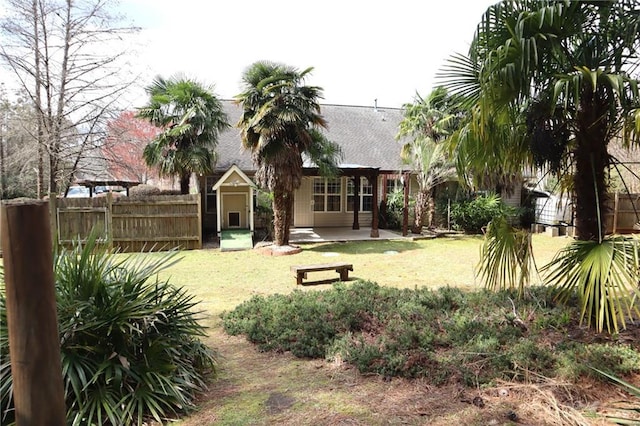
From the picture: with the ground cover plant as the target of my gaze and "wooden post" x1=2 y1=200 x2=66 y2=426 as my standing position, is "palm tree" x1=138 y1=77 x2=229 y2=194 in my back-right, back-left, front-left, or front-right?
front-left

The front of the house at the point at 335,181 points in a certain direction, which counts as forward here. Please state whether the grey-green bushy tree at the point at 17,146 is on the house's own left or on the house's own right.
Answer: on the house's own right

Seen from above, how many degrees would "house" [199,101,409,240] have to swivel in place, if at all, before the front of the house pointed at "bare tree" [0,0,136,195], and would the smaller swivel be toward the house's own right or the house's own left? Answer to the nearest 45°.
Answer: approximately 45° to the house's own right

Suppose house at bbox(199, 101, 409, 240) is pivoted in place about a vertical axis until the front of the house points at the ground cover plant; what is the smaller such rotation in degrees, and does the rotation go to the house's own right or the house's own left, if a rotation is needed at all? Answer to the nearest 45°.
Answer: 0° — it already faces it

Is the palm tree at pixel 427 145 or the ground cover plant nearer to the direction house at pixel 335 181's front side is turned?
the ground cover plant

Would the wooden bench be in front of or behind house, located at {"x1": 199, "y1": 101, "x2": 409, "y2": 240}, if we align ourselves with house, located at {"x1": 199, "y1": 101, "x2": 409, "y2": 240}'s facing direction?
in front

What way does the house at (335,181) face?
toward the camera

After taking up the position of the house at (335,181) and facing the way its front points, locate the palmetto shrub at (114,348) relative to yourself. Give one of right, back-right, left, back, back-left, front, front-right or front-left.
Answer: front
